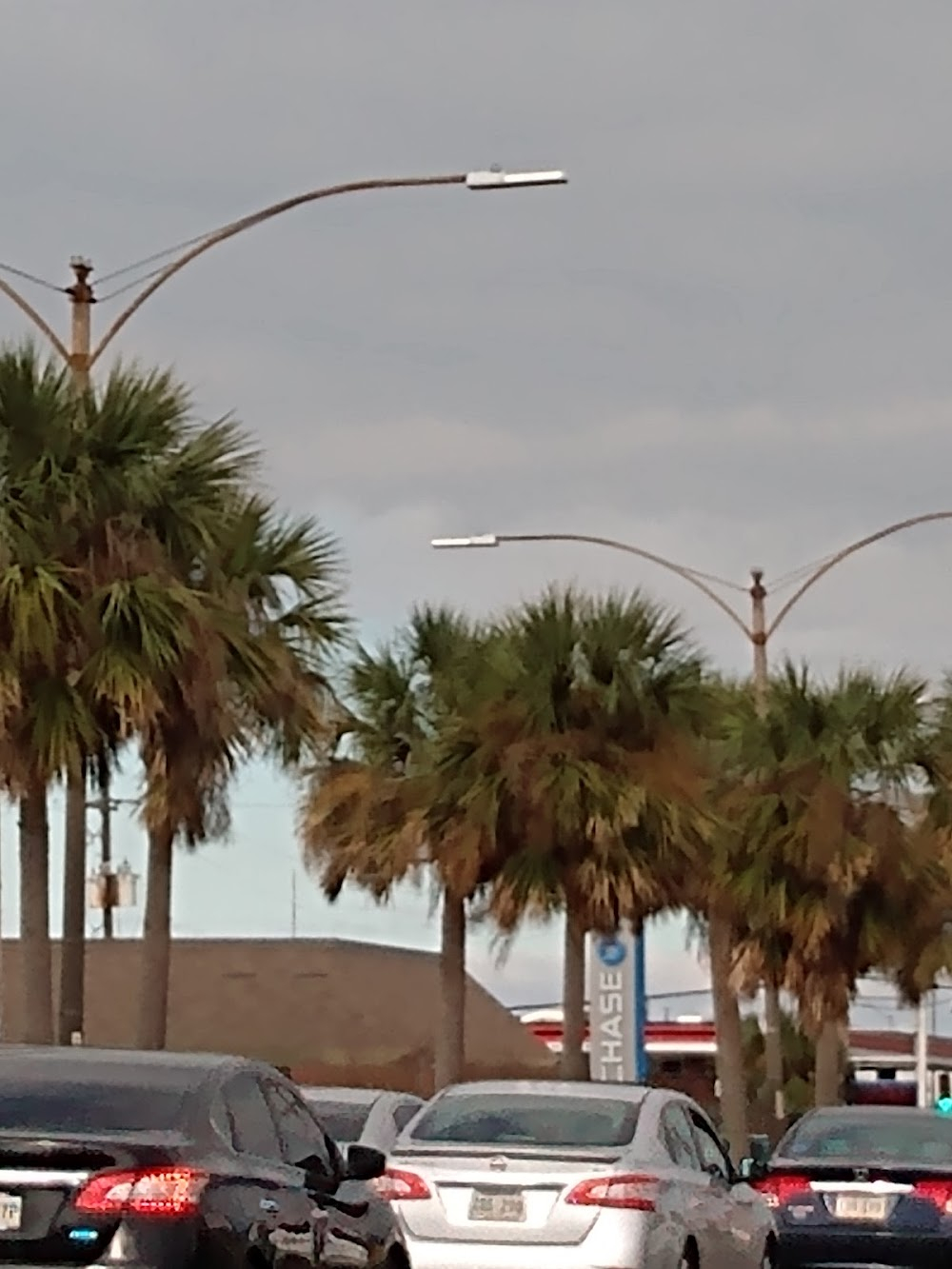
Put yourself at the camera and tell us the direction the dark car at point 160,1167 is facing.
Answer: facing away from the viewer and to the right of the viewer

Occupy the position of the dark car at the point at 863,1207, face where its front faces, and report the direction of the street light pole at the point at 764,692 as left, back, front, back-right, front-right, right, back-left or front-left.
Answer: front

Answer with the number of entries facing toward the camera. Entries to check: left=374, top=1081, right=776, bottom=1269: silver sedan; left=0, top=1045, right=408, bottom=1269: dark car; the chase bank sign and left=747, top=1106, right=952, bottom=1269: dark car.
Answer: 1

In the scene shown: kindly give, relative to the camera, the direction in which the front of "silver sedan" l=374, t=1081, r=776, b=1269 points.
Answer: facing away from the viewer and to the right of the viewer

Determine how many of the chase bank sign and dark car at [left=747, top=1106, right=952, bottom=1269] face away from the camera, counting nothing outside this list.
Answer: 1

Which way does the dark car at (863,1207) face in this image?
away from the camera

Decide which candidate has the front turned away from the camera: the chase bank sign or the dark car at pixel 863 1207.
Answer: the dark car

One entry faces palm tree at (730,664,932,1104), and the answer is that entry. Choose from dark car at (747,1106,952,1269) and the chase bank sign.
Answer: the dark car

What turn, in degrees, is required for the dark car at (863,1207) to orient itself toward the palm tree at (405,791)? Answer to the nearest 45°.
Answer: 0° — it already faces it

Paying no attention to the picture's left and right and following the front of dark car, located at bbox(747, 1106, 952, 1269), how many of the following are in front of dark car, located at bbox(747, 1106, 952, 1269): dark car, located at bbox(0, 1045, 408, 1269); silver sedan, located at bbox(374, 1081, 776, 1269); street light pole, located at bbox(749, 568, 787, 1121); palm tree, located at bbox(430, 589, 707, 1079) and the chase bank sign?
3

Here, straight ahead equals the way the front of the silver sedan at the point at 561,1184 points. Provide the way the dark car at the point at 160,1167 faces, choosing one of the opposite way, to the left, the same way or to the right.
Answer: the same way

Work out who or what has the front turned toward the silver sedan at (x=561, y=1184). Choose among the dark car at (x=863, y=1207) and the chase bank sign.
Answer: the chase bank sign

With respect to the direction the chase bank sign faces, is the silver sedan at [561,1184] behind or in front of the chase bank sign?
in front

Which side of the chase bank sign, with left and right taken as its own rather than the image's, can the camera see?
front

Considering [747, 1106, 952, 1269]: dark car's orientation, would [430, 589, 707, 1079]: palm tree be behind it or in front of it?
in front

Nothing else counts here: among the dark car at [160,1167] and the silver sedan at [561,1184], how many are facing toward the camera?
0

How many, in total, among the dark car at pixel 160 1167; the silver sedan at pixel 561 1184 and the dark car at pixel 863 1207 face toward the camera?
0

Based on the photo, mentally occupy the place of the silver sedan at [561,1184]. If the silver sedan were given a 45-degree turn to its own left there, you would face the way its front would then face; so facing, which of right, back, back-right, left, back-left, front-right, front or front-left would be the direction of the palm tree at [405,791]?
front

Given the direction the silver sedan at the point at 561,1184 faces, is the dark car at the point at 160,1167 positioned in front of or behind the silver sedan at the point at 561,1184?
behind

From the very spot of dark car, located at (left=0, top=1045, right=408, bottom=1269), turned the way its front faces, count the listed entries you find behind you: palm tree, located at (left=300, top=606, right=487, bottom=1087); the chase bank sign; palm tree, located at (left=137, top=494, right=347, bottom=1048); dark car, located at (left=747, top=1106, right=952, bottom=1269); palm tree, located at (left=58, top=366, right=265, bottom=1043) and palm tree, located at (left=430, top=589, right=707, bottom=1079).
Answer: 0

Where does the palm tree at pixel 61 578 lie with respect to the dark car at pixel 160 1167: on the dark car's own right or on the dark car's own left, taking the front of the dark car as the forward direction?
on the dark car's own left
